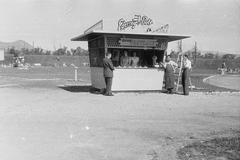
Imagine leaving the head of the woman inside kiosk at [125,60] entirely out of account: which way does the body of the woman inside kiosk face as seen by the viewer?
toward the camera

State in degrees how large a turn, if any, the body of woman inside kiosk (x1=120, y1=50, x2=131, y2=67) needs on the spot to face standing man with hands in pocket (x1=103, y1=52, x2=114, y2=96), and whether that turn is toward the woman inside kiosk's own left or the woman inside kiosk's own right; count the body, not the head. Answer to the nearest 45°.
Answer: approximately 45° to the woman inside kiosk's own right

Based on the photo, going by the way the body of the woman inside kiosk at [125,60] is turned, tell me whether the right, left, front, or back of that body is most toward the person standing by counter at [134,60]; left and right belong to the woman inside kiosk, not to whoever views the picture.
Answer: left

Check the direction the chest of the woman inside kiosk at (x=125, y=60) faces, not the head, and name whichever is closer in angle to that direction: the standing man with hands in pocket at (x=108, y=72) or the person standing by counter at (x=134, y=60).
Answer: the standing man with hands in pocket
